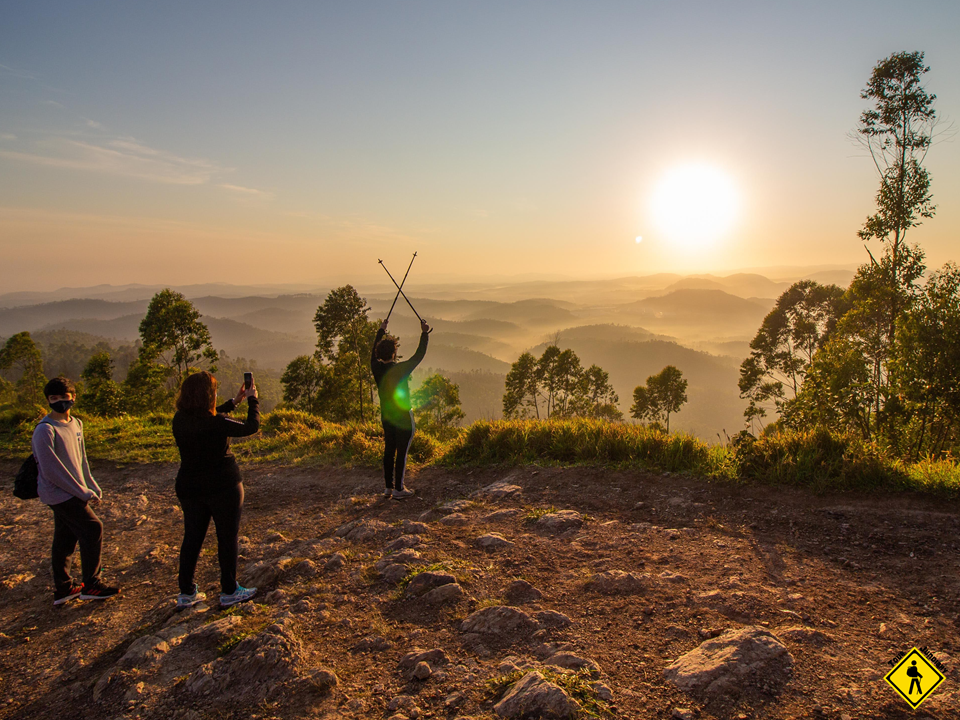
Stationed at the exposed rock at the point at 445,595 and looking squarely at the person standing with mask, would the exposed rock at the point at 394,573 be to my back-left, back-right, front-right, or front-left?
front-right

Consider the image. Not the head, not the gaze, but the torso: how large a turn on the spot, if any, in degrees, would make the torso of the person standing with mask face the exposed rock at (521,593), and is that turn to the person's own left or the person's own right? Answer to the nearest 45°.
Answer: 0° — they already face it

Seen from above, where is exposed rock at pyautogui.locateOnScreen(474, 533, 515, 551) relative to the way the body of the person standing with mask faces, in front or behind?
in front

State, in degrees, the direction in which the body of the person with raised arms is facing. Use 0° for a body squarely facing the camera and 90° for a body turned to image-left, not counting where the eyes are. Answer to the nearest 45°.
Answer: approximately 225°

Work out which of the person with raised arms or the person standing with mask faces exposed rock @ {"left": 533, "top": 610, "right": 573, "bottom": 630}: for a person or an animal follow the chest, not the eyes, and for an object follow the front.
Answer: the person standing with mask

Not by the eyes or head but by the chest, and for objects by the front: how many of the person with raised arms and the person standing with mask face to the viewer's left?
0

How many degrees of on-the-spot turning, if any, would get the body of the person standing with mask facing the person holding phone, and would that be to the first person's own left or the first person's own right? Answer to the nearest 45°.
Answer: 0° — they already face them

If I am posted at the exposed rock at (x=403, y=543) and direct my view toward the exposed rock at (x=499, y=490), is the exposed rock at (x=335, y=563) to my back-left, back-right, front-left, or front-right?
back-left

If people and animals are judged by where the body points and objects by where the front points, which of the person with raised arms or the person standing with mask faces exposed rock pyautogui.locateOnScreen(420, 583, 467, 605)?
the person standing with mask

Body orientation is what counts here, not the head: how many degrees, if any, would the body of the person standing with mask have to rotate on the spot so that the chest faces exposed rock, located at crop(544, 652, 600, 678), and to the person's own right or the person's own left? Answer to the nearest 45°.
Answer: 0° — they already face it

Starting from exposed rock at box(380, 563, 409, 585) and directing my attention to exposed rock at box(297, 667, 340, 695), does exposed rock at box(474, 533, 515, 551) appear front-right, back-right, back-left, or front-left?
back-left

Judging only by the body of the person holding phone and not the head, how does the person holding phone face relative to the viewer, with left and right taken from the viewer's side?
facing away from the viewer and to the right of the viewer

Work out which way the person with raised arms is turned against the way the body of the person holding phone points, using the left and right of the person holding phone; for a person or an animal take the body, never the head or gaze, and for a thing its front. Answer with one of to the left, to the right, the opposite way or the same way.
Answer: the same way

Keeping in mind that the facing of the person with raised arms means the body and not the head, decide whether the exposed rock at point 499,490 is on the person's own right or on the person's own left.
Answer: on the person's own right

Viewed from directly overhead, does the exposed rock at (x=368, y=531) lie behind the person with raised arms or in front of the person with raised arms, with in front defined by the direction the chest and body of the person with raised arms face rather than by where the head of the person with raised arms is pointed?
behind

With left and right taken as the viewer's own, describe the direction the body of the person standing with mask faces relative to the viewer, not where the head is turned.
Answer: facing the viewer and to the right of the viewer

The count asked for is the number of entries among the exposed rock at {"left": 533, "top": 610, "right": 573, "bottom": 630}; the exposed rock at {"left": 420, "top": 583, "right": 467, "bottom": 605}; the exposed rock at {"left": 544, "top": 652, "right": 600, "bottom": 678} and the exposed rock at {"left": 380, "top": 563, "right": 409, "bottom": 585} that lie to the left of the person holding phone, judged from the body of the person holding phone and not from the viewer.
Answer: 0
